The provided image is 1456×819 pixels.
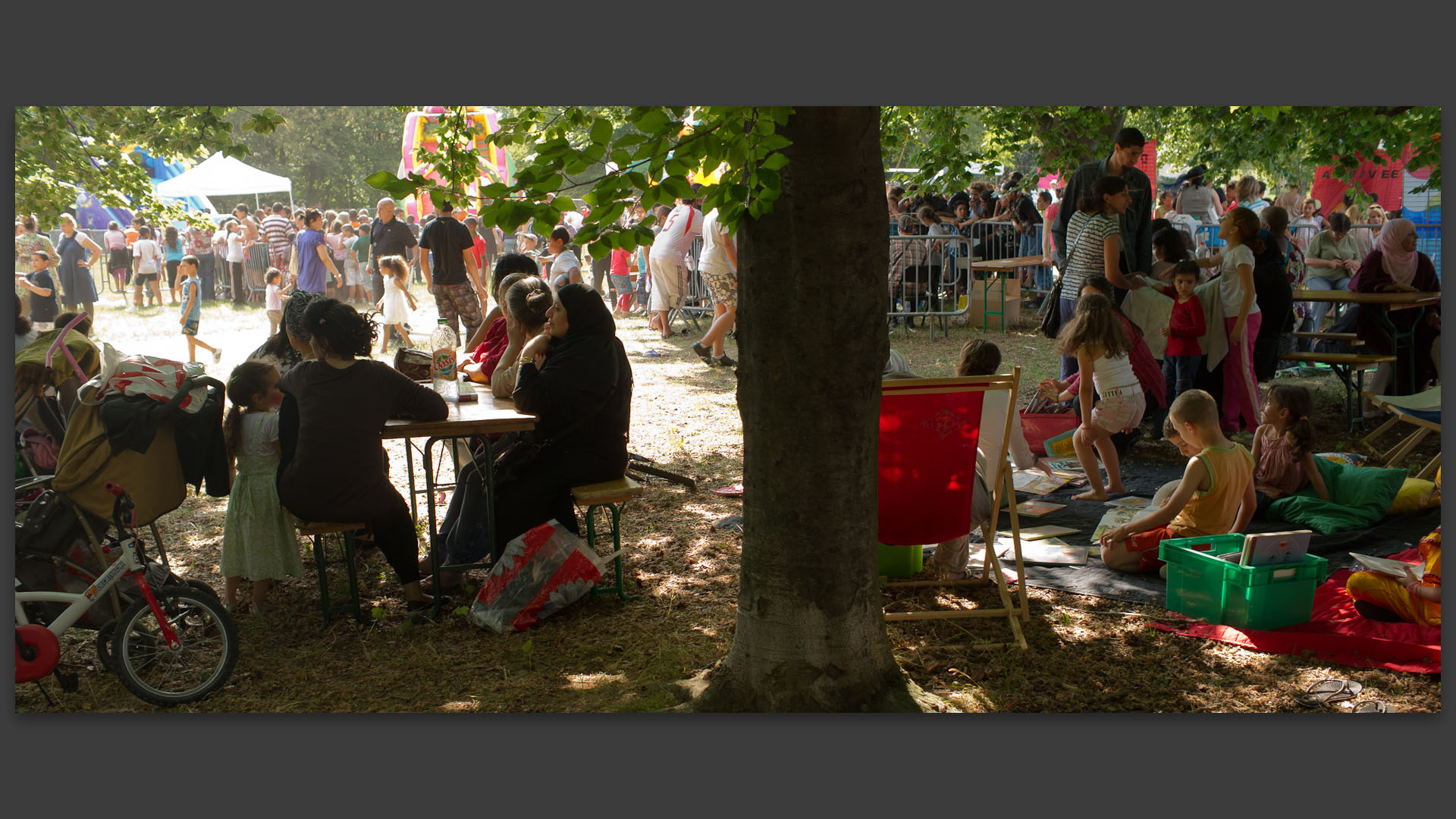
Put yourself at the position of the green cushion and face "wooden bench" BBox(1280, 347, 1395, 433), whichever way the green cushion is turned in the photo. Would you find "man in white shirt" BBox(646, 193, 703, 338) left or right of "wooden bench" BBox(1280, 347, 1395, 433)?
left

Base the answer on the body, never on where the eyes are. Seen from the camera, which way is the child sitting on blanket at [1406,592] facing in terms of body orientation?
to the viewer's left

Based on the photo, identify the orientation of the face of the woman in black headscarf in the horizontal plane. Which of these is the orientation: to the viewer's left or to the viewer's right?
to the viewer's left

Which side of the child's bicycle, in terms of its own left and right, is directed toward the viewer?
right

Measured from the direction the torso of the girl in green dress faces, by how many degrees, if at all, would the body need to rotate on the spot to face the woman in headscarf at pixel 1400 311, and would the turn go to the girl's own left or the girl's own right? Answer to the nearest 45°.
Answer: approximately 45° to the girl's own right

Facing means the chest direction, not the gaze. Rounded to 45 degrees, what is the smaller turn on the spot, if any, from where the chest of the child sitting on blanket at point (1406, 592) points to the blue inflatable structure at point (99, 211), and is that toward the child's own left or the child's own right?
0° — they already face it

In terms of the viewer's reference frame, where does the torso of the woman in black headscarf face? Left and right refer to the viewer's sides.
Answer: facing to the left of the viewer

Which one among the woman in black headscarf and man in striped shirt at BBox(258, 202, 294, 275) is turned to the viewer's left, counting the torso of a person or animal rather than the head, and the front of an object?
the woman in black headscarf

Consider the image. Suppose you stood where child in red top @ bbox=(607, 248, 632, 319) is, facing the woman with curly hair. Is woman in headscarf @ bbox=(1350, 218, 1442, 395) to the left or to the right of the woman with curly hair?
left

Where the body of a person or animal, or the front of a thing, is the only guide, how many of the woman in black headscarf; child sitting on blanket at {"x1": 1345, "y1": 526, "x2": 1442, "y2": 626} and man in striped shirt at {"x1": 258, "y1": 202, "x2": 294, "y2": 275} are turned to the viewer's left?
2

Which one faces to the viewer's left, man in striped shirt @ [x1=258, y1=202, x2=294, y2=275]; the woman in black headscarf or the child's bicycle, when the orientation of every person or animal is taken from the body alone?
the woman in black headscarf

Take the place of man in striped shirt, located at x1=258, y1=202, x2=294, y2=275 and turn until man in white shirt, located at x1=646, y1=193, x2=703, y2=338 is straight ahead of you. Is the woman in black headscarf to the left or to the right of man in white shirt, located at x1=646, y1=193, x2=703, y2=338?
right

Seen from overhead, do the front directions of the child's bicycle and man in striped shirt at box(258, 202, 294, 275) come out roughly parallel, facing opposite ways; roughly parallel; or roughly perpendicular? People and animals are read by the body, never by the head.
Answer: roughly perpendicular

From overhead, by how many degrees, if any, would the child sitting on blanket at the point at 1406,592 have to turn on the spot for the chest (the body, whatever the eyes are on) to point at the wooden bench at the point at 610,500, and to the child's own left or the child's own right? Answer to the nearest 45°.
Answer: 0° — they already face it

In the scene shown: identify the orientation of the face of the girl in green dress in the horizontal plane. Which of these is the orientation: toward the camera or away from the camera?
away from the camera

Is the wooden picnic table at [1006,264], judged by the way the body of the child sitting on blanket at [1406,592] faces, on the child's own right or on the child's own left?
on the child's own right

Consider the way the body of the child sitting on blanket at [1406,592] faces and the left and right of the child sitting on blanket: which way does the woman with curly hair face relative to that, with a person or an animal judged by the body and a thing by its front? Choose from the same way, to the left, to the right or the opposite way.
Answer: to the right
